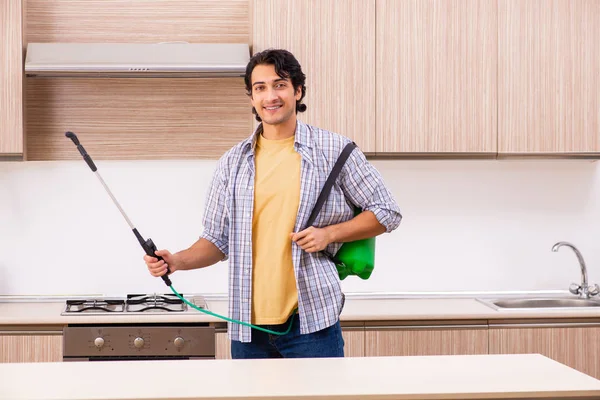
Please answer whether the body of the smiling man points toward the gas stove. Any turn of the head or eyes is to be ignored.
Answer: no

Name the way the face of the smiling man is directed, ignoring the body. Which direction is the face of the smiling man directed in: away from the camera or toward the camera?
toward the camera

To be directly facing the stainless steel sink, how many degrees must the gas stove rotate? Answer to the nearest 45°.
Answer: approximately 90° to its left

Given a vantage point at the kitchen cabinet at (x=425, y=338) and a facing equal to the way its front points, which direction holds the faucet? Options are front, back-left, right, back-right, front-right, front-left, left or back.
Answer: back-left

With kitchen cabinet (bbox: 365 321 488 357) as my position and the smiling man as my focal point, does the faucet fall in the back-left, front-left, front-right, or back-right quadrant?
back-left

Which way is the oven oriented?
toward the camera

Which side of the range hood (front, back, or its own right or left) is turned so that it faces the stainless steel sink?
left

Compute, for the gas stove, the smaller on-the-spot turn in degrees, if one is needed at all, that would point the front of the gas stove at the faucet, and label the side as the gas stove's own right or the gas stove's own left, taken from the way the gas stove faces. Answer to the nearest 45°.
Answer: approximately 90° to the gas stove's own left

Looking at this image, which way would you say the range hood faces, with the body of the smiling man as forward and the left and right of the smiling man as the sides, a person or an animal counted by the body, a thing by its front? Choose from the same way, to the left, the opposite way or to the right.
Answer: the same way

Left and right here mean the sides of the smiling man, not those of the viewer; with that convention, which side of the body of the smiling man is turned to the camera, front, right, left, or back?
front

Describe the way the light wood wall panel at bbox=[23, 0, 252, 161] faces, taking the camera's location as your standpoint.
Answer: facing the viewer
